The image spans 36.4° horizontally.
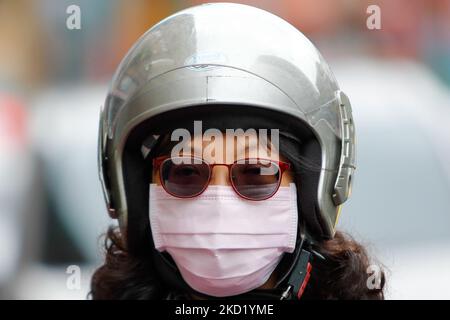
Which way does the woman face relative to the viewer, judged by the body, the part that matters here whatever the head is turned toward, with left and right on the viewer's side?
facing the viewer
